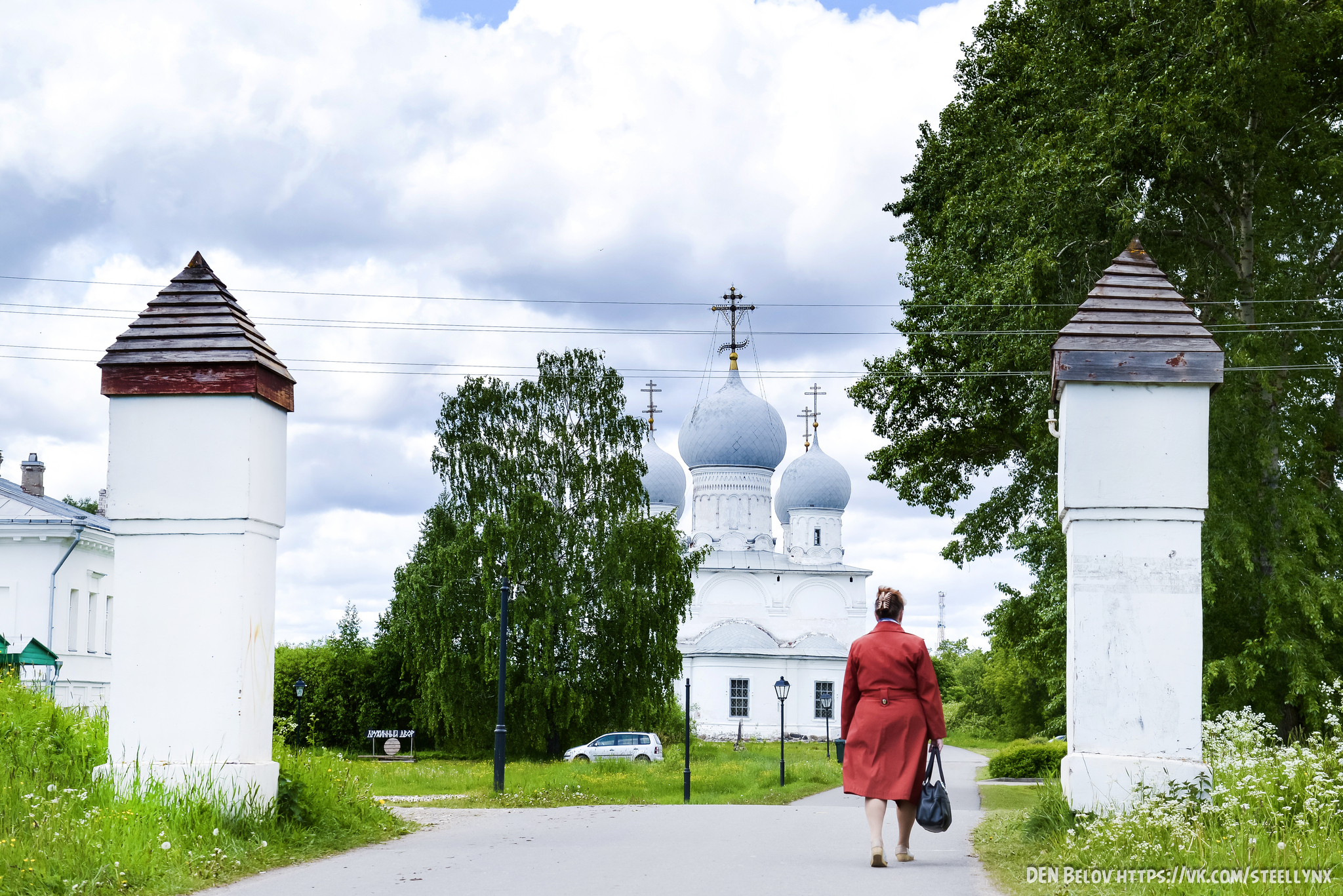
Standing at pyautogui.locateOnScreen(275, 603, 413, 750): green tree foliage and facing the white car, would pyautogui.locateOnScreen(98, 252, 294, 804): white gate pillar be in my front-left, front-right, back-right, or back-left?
front-right

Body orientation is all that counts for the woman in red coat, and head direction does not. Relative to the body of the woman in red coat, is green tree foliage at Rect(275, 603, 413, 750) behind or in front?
in front

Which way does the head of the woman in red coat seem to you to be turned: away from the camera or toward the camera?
away from the camera

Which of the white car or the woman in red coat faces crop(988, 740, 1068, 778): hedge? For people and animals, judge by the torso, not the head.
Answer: the woman in red coat

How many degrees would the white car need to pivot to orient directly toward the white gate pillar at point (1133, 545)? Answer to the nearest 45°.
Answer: approximately 90° to its left

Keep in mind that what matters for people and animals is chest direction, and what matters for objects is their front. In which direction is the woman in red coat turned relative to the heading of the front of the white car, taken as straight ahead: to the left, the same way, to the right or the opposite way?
to the right

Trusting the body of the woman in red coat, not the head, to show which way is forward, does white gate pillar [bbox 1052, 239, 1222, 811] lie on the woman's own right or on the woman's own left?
on the woman's own right

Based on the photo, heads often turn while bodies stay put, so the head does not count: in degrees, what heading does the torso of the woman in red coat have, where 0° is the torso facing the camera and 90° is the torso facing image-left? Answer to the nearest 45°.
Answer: approximately 180°

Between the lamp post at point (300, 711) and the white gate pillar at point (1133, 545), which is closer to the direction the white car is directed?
the lamp post

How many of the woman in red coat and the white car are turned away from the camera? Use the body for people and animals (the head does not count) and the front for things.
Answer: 1

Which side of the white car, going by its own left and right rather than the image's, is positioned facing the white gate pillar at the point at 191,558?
left

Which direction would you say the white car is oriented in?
to the viewer's left

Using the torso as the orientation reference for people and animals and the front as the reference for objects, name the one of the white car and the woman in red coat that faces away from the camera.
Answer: the woman in red coat

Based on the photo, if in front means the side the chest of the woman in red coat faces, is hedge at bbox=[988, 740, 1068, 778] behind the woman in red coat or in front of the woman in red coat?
in front
